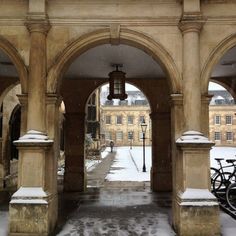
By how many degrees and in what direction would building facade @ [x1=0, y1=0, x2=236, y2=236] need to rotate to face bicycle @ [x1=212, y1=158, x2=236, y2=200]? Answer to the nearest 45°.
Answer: approximately 135° to its left

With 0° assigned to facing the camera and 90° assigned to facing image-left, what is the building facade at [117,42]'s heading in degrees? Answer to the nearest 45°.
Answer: approximately 0°

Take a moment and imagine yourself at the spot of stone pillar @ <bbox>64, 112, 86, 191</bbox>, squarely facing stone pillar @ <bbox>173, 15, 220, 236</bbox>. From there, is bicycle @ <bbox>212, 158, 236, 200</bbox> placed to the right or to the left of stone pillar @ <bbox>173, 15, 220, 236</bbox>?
left
